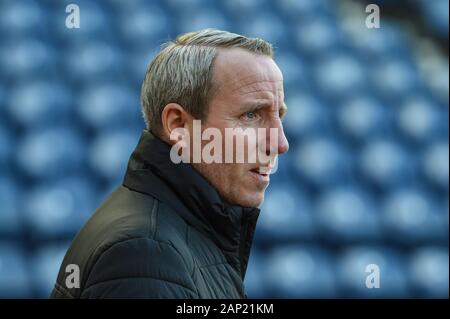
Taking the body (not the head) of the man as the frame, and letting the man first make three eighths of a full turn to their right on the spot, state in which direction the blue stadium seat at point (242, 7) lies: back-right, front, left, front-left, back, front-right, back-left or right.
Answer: back-right

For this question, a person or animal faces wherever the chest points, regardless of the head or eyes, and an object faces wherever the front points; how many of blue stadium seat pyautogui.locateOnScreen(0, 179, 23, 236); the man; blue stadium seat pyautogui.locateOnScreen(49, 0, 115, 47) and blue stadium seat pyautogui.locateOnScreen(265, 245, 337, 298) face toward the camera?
3

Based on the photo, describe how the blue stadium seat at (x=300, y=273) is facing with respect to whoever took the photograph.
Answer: facing the viewer

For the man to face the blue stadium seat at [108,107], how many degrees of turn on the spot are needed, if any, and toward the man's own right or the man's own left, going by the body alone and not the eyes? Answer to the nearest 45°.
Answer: approximately 90° to the man's own left

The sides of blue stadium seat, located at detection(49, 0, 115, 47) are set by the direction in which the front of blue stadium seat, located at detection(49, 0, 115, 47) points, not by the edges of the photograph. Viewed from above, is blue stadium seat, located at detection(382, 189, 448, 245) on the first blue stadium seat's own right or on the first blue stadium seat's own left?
on the first blue stadium seat's own left

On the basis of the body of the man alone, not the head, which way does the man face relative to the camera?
to the viewer's right

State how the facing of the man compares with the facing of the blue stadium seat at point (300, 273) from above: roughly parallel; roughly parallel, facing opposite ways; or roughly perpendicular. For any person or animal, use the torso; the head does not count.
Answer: roughly perpendicular

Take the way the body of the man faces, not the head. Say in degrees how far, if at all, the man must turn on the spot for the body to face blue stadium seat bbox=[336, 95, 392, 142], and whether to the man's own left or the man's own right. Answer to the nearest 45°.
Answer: approximately 90° to the man's own left

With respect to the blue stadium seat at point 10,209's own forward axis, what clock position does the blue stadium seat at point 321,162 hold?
the blue stadium seat at point 321,162 is roughly at 9 o'clock from the blue stadium seat at point 10,209.

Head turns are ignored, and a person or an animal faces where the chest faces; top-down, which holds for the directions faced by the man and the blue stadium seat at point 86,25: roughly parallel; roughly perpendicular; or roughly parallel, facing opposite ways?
roughly perpendicular

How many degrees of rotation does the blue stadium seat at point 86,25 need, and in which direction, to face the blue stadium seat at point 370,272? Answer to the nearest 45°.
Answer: approximately 45° to its left

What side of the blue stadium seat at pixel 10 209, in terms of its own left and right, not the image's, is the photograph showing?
front

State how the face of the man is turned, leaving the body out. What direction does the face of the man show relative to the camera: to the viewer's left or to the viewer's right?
to the viewer's right

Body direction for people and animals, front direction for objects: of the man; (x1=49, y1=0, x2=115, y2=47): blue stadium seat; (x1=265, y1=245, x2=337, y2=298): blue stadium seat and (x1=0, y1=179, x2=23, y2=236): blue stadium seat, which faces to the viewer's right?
the man

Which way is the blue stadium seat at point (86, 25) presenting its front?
toward the camera
